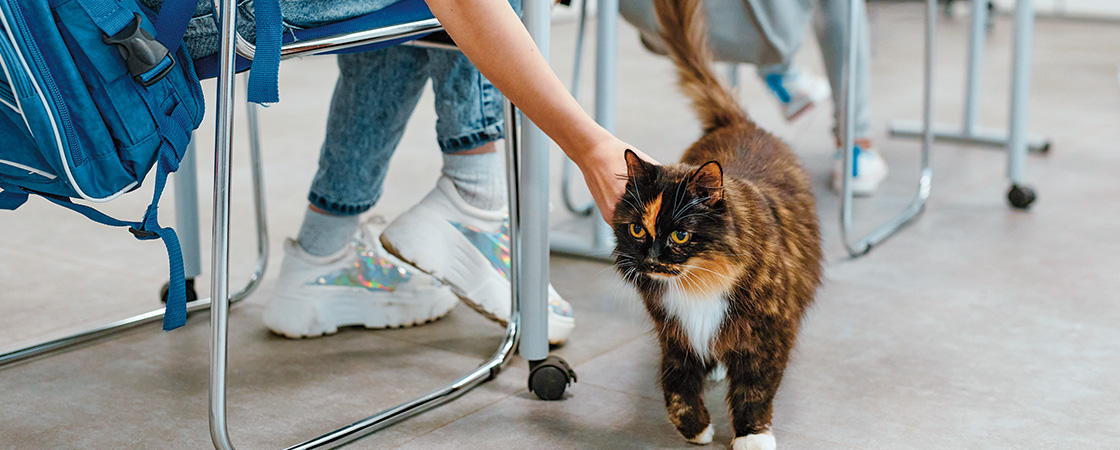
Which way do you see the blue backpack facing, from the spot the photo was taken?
facing the viewer and to the left of the viewer
